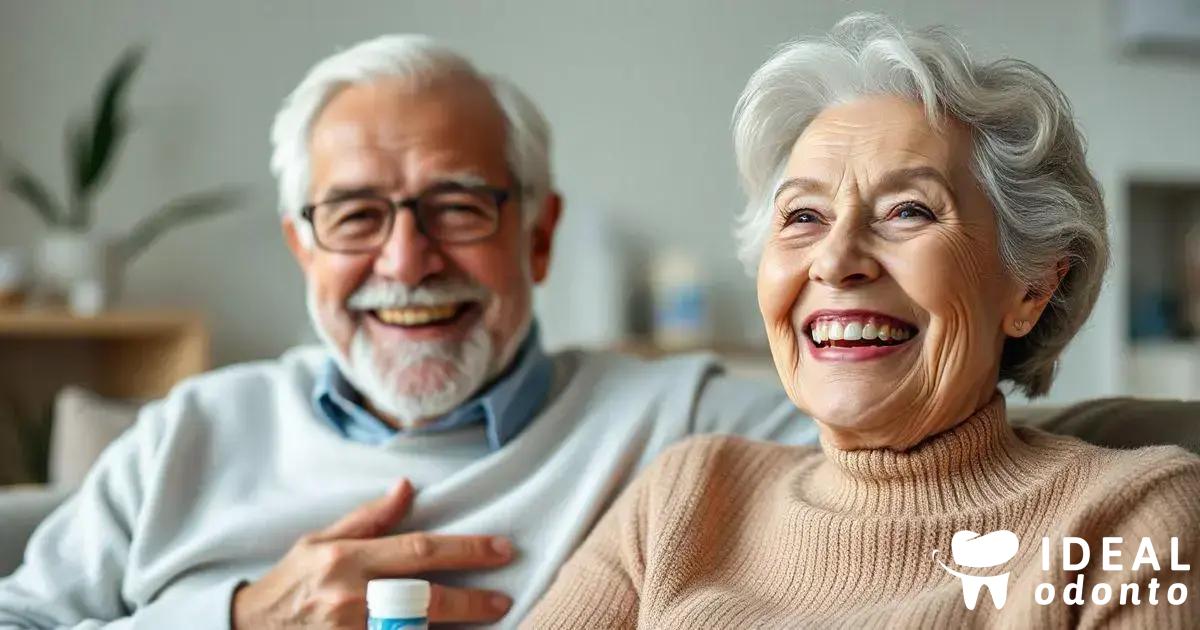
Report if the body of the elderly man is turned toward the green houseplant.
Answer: no

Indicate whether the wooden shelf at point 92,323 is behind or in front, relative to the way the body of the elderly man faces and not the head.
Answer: behind

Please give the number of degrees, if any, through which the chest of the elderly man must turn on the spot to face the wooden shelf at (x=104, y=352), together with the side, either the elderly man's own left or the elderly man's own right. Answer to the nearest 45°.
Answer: approximately 180°

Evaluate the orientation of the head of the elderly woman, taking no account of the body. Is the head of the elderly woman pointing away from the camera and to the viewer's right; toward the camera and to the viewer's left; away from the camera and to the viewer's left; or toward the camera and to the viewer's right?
toward the camera and to the viewer's left

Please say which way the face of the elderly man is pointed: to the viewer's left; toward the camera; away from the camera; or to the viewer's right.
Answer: toward the camera

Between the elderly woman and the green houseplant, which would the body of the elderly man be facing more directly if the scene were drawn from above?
the elderly woman

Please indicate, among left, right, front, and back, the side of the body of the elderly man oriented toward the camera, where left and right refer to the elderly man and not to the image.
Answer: front
